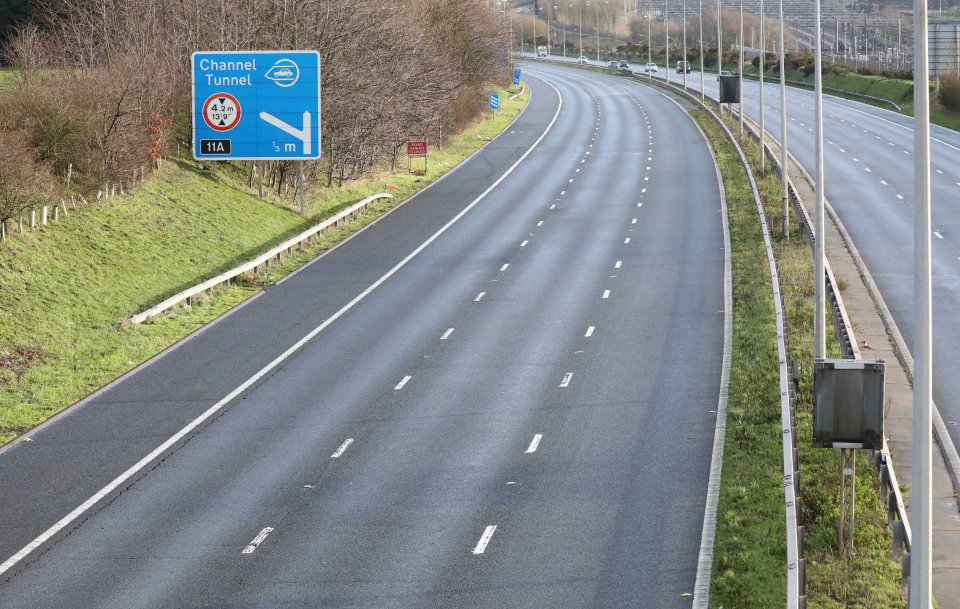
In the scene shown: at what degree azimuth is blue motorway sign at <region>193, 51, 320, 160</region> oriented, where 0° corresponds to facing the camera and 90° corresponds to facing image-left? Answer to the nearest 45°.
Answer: approximately 0°

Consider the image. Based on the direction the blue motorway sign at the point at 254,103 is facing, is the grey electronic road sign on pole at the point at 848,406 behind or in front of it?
in front
